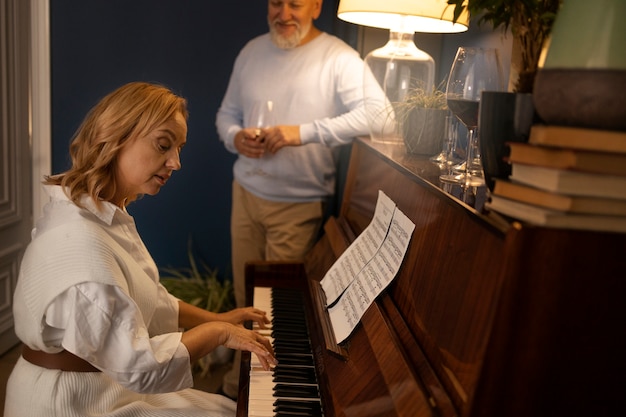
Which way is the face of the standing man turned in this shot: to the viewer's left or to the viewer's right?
to the viewer's left

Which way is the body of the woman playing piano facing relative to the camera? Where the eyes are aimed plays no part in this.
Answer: to the viewer's right

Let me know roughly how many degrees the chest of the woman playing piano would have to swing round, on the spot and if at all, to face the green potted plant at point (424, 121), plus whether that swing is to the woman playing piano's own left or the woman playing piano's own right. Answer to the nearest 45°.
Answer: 0° — they already face it

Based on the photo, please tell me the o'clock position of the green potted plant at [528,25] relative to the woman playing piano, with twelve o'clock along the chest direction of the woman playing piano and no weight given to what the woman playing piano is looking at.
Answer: The green potted plant is roughly at 1 o'clock from the woman playing piano.

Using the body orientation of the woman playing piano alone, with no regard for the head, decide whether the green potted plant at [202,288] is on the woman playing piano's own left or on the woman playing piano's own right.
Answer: on the woman playing piano's own left

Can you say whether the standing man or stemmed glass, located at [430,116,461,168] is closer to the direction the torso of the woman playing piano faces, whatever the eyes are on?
the stemmed glass

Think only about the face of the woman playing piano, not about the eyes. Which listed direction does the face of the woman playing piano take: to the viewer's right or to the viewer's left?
to the viewer's right

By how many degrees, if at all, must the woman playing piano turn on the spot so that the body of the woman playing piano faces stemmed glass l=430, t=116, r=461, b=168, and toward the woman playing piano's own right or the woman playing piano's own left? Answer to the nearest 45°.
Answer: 0° — they already face it
